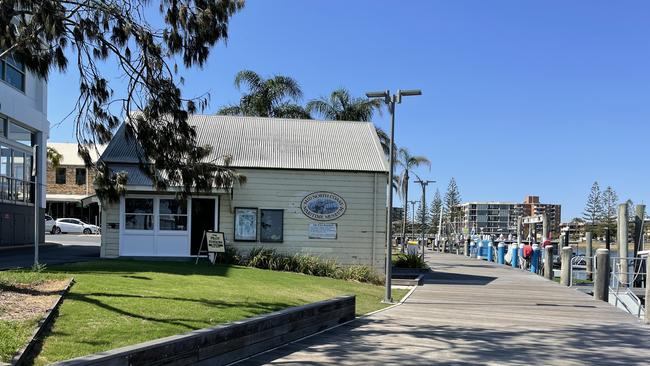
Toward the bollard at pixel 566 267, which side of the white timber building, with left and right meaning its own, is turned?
left

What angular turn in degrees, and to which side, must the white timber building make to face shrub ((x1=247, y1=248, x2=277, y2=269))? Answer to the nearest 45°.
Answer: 0° — it already faces it

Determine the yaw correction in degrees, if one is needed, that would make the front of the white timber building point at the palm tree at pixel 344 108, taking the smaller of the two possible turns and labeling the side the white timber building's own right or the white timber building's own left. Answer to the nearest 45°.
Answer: approximately 180°

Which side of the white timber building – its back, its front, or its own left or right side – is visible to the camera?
front

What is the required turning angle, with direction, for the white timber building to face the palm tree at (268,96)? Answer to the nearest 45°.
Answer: approximately 180°

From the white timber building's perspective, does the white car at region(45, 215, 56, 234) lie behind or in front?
behind

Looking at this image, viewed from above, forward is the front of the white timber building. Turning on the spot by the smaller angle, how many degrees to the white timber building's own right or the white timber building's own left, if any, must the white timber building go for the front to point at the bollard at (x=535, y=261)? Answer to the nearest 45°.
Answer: approximately 135° to the white timber building's own left
